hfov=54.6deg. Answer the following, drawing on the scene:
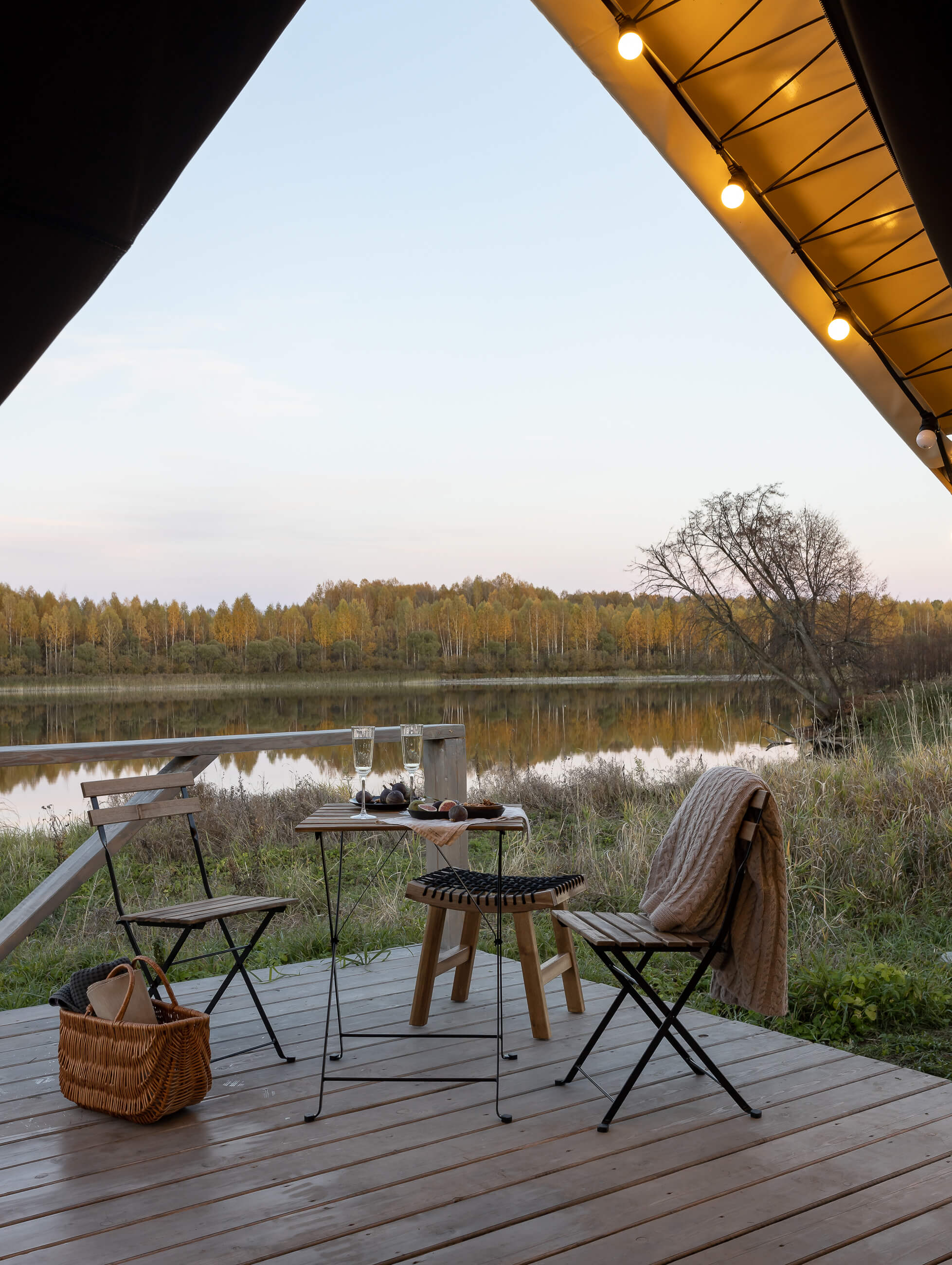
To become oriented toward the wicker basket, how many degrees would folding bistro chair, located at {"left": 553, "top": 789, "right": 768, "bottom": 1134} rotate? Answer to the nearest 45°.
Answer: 0° — it already faces it

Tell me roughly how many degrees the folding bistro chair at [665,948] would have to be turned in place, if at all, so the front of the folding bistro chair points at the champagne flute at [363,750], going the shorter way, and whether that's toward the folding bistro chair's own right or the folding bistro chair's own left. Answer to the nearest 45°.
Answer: approximately 45° to the folding bistro chair's own right

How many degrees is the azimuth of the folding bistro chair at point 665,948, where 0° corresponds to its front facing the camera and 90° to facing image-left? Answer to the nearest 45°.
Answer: approximately 90°

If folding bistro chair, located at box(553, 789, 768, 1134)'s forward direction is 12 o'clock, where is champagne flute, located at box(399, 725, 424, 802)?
The champagne flute is roughly at 1 o'clock from the folding bistro chair.

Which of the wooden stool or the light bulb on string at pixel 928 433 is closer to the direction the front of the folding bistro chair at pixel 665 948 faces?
the wooden stool

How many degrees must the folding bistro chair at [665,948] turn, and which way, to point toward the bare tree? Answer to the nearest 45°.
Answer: approximately 90° to its right
